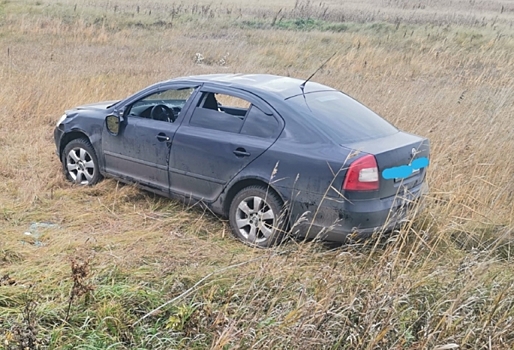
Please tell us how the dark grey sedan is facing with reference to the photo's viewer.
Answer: facing away from the viewer and to the left of the viewer
